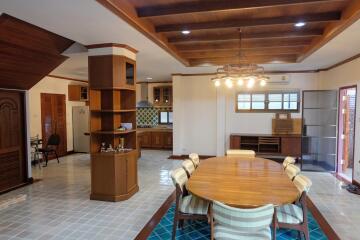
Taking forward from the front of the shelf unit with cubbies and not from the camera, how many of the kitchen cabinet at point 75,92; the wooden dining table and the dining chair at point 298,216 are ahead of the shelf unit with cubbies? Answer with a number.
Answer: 2

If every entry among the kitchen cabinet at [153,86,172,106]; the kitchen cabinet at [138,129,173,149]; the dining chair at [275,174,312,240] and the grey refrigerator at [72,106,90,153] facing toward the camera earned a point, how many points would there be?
3

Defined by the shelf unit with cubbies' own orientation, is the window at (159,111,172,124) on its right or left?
on its left

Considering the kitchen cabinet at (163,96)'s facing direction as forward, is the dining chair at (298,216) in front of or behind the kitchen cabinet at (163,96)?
in front

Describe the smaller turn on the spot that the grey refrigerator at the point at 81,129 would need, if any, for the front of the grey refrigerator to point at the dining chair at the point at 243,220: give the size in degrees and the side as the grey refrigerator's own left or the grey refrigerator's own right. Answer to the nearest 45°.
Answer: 0° — it already faces it

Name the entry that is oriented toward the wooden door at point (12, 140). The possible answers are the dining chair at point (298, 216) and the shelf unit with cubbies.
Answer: the dining chair

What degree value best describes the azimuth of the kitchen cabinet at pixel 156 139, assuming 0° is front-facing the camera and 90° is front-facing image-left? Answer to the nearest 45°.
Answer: approximately 0°

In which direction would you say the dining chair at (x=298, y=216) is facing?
to the viewer's left

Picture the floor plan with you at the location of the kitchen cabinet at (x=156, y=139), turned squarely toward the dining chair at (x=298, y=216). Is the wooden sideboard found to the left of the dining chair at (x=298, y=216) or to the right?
left

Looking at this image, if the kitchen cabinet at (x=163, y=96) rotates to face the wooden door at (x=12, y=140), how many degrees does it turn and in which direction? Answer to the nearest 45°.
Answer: approximately 45° to its right

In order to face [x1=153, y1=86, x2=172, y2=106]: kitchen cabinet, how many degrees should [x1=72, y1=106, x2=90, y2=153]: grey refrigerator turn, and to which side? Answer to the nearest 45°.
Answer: approximately 90° to its left
